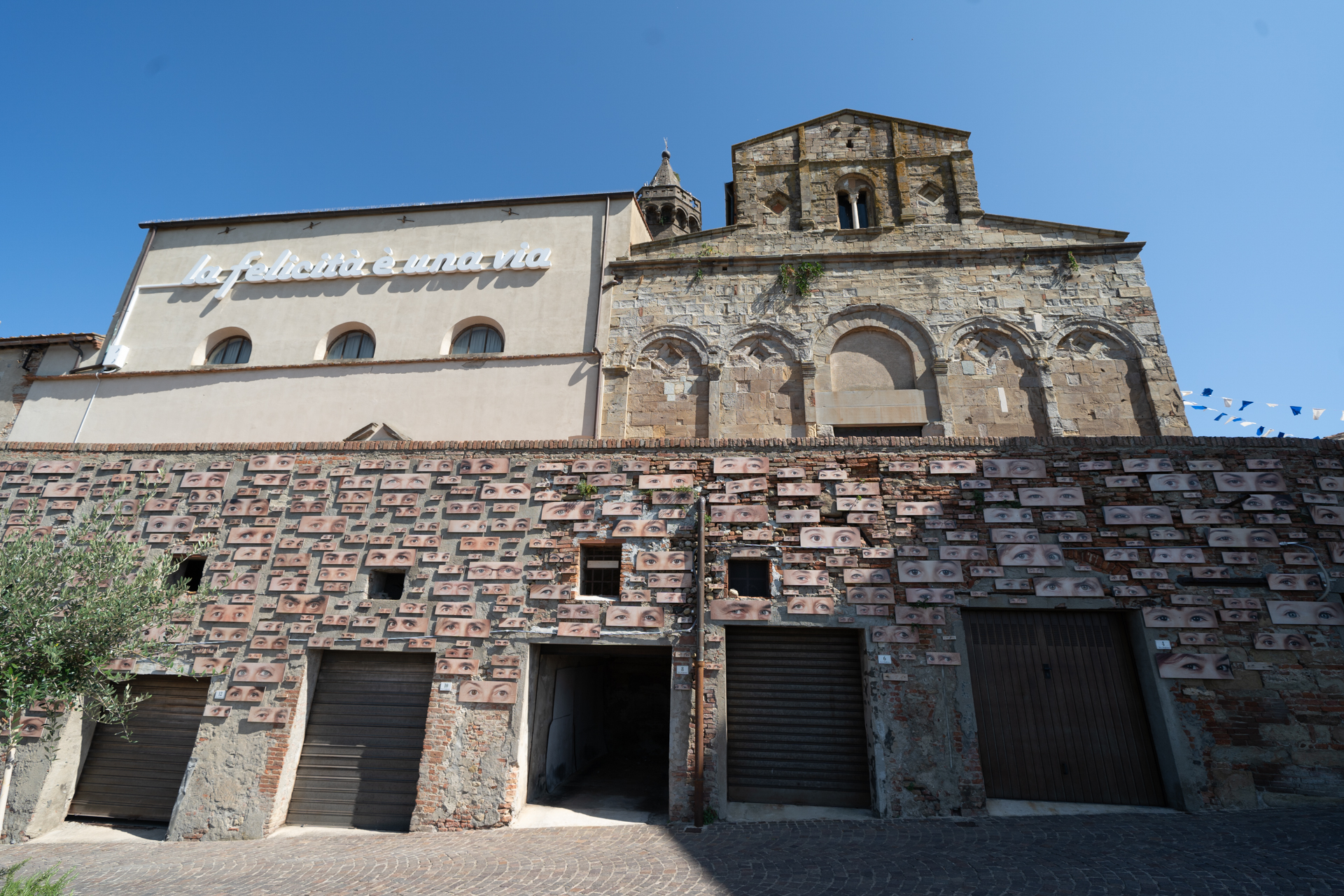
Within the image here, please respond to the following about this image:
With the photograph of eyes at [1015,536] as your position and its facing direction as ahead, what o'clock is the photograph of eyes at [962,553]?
the photograph of eyes at [962,553] is roughly at 2 o'clock from the photograph of eyes at [1015,536].

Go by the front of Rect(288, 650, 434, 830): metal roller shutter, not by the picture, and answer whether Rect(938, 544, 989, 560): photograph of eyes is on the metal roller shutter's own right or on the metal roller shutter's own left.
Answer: on the metal roller shutter's own left

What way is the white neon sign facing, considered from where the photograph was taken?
facing the viewer

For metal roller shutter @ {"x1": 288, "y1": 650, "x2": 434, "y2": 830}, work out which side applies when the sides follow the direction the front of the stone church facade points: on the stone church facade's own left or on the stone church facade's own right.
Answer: on the stone church facade's own right

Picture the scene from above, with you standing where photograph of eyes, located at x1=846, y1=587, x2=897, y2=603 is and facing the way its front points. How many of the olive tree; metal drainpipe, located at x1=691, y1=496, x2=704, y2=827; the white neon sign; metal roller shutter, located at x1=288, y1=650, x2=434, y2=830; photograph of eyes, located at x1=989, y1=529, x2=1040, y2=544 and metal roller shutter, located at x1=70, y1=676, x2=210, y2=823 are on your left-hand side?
1

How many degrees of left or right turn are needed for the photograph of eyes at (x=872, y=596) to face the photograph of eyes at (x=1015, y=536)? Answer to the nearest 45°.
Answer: approximately 90° to its left

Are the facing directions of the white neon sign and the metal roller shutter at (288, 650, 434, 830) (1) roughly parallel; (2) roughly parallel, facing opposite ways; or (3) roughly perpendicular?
roughly parallel

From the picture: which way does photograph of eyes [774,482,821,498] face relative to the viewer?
toward the camera

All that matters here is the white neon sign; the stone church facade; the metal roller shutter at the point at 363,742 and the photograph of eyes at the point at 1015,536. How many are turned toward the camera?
4

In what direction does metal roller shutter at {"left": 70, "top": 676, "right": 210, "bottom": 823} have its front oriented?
toward the camera

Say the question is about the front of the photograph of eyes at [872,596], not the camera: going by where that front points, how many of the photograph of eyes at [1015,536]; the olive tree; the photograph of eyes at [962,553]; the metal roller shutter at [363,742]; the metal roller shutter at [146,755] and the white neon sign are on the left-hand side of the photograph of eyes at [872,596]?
2
